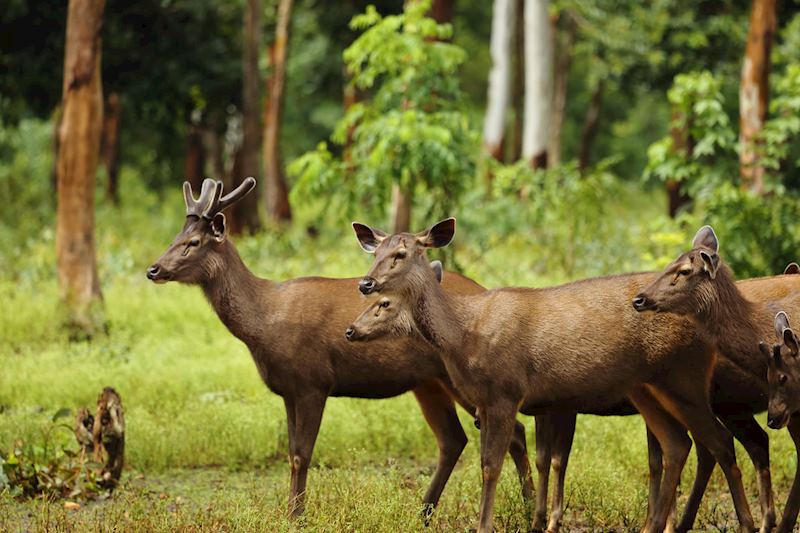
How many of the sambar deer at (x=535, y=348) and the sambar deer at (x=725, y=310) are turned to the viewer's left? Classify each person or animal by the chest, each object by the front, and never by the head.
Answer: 2

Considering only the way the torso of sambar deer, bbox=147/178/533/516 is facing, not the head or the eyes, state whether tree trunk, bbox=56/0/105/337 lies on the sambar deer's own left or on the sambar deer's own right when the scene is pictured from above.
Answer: on the sambar deer's own right

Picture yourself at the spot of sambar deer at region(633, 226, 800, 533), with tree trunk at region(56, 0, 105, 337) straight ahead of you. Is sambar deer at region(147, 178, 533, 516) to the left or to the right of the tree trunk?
left

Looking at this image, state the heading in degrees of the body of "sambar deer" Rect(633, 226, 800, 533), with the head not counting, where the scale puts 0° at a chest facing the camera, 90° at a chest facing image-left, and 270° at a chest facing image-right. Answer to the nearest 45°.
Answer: approximately 90°

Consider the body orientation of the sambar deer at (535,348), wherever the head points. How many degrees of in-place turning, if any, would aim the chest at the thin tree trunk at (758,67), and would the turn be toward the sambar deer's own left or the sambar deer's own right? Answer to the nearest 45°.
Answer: approximately 90° to the sambar deer's own right

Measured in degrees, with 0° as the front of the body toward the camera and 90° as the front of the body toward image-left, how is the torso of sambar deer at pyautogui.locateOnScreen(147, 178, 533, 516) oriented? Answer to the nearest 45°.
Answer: approximately 90°

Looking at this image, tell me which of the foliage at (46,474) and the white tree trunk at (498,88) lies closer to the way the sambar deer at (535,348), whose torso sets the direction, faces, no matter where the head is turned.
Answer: the foliage

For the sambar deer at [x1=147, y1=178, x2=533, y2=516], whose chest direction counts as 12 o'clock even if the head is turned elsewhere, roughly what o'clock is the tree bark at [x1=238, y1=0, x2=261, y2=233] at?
The tree bark is roughly at 3 o'clock from the sambar deer.

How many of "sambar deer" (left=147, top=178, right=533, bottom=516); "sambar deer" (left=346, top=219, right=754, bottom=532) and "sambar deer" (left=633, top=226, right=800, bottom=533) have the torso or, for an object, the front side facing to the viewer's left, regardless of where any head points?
3

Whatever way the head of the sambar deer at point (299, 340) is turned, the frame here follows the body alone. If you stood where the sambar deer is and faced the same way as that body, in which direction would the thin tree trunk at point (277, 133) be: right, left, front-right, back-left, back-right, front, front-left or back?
right

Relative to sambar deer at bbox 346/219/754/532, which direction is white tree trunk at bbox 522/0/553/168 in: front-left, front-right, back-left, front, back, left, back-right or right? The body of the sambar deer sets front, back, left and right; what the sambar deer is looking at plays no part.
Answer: right

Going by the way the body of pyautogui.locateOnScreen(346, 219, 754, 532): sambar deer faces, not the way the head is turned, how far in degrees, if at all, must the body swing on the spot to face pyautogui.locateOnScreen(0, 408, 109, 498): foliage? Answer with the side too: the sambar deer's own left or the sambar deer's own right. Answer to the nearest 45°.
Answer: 0° — it already faces it

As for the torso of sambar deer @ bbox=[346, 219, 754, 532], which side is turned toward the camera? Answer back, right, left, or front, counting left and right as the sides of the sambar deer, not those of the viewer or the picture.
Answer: left
